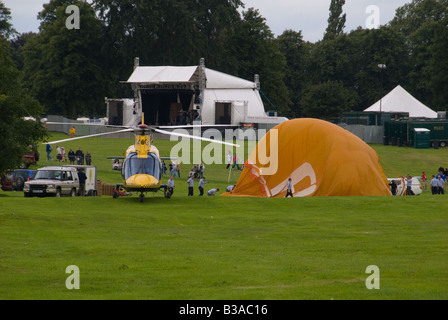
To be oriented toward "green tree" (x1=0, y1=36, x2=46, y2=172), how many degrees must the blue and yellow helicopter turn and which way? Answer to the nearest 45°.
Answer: approximately 45° to its right

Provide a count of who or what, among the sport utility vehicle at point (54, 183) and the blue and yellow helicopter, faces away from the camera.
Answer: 0

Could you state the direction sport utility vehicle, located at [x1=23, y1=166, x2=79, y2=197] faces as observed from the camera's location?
facing the viewer and to the left of the viewer

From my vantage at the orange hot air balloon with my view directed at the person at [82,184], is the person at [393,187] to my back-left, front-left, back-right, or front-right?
back-left

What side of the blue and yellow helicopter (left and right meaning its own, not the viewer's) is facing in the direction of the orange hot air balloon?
left

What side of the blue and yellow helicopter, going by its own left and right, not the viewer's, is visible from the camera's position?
front
